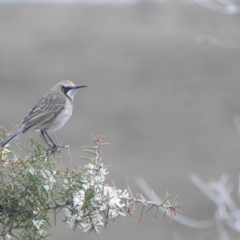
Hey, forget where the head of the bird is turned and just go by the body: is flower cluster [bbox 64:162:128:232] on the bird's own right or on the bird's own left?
on the bird's own right

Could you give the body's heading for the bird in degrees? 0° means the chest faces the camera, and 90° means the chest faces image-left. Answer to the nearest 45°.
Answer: approximately 270°
